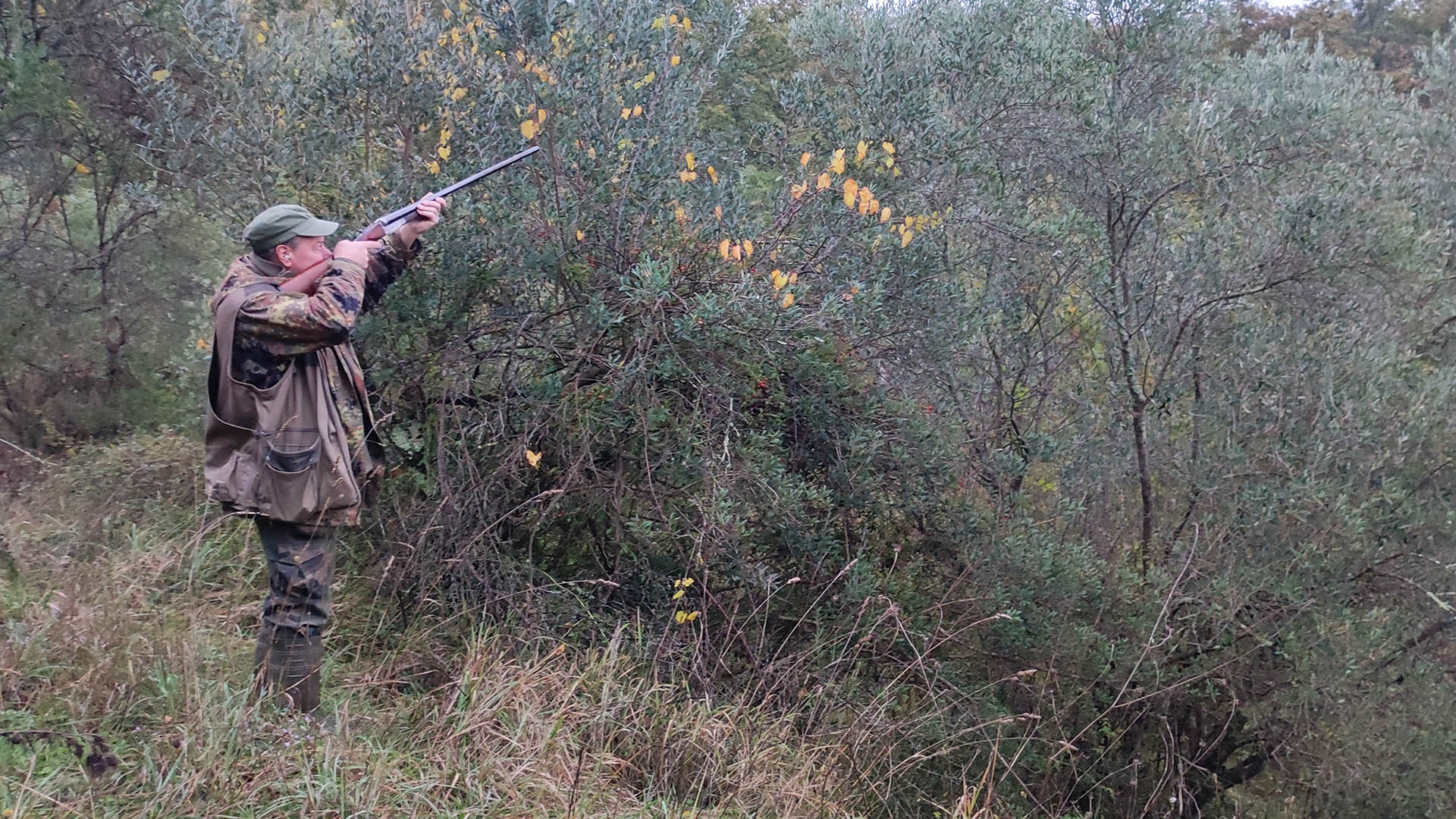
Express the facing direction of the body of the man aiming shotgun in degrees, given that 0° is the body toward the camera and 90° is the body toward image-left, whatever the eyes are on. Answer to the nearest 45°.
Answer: approximately 270°
